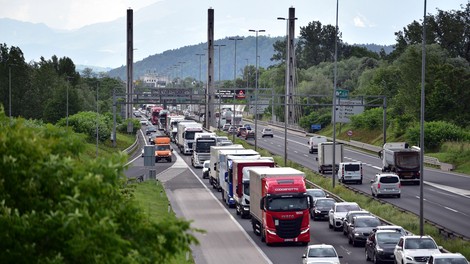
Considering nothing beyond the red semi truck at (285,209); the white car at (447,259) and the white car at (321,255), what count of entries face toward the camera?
3

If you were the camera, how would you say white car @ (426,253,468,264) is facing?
facing the viewer

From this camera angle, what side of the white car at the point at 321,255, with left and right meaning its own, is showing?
front

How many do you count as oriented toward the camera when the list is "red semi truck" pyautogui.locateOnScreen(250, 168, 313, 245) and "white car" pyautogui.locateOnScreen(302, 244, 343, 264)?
2

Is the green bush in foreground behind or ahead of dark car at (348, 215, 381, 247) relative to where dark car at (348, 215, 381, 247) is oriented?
ahead

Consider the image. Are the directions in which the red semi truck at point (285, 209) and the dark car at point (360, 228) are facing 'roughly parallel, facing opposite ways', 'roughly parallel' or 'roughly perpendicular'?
roughly parallel

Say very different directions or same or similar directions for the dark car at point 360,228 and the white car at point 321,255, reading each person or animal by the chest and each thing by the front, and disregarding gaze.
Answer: same or similar directions

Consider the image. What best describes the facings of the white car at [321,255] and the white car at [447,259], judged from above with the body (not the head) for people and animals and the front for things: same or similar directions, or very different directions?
same or similar directions

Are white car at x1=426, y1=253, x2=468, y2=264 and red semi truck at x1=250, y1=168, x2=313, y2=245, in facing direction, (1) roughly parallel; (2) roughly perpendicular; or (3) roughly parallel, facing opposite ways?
roughly parallel

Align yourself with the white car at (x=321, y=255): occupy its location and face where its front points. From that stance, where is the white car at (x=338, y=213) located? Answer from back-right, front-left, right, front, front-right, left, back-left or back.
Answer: back

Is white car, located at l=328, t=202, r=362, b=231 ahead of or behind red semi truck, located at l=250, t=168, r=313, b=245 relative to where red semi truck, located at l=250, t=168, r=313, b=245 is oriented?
behind
